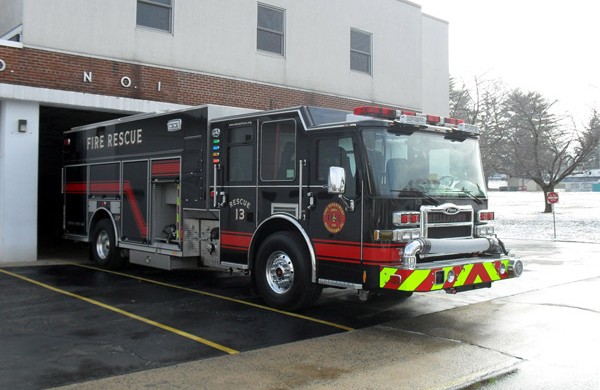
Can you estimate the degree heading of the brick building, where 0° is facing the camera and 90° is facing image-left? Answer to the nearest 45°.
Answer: approximately 315°

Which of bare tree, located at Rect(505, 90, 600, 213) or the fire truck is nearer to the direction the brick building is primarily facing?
the fire truck

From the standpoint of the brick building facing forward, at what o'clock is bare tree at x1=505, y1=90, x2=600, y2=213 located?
The bare tree is roughly at 9 o'clock from the brick building.

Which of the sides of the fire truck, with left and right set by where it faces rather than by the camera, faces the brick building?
back

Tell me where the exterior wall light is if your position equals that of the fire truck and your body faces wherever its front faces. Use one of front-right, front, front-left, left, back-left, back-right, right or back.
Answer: back

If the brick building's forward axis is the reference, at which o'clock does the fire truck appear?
The fire truck is roughly at 1 o'clock from the brick building.

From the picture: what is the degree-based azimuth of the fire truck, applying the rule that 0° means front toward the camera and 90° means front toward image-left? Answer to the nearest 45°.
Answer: approximately 315°

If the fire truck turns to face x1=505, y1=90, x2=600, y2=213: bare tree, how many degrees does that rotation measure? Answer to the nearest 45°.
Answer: approximately 90° to its left
